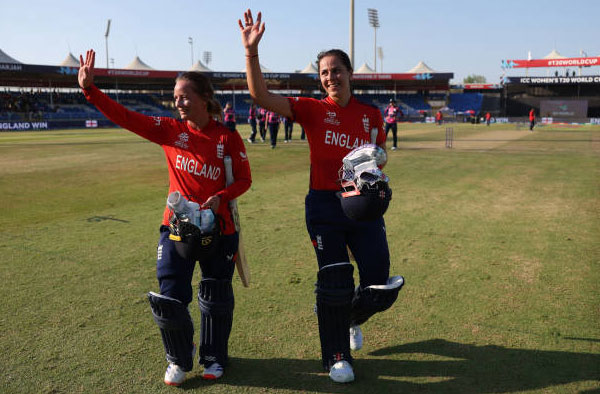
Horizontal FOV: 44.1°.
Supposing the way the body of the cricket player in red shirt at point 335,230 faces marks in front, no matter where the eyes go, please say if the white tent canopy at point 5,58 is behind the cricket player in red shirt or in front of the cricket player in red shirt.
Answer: behind

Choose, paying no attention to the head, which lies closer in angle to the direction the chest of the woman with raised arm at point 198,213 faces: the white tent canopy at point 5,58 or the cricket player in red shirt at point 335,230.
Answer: the cricket player in red shirt

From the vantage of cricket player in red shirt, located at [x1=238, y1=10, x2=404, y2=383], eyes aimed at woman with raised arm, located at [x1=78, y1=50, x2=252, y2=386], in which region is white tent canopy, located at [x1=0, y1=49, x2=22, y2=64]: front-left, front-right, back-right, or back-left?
front-right

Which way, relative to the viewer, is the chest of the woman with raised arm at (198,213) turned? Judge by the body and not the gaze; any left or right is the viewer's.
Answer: facing the viewer

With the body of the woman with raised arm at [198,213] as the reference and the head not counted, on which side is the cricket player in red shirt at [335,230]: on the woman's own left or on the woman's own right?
on the woman's own left

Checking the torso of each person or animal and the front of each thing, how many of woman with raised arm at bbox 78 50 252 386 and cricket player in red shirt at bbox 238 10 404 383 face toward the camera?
2

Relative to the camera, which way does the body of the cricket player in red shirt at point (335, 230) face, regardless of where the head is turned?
toward the camera

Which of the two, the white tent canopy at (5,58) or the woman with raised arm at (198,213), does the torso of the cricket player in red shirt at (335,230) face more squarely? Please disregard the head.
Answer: the woman with raised arm

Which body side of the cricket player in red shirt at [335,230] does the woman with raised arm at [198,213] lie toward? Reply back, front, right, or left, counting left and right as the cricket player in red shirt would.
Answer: right

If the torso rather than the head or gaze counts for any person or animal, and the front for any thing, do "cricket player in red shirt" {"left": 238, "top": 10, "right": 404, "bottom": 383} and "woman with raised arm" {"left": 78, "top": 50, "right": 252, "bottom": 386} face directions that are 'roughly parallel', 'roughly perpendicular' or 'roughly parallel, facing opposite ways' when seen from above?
roughly parallel

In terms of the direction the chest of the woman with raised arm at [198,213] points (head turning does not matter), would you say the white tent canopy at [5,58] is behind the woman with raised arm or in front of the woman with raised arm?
behind
